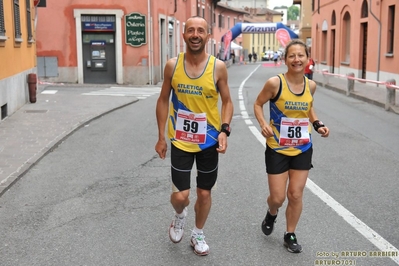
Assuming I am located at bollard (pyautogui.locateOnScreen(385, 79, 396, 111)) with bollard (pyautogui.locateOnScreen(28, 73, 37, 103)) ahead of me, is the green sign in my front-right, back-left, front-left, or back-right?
front-right

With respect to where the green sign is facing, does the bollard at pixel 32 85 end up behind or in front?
in front

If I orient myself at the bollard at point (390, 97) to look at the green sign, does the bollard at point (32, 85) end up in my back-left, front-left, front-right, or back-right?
front-left

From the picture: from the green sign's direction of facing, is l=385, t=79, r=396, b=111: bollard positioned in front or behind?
in front

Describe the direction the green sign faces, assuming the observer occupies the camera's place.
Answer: facing the viewer
